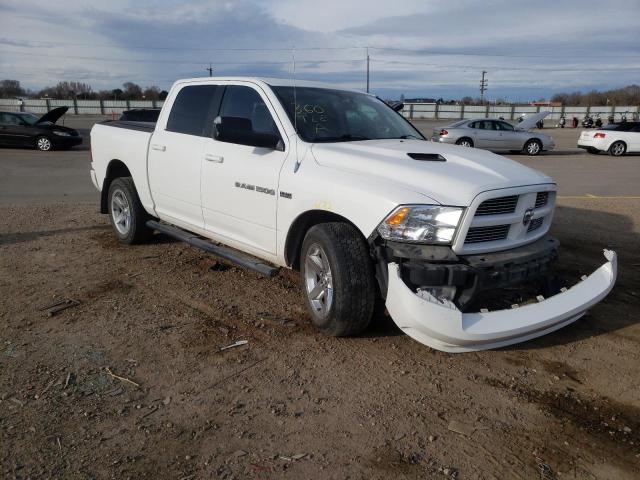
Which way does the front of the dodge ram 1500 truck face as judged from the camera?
facing the viewer and to the right of the viewer

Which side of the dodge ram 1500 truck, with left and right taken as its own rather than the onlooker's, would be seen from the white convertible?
left

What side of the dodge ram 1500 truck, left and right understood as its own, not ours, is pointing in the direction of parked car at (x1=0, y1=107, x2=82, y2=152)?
back

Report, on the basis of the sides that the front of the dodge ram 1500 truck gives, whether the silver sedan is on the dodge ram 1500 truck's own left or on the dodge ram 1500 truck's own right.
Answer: on the dodge ram 1500 truck's own left

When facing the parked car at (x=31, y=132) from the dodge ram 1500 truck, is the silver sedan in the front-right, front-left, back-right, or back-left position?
front-right

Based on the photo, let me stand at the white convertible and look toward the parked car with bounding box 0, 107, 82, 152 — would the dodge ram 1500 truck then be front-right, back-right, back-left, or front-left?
front-left
